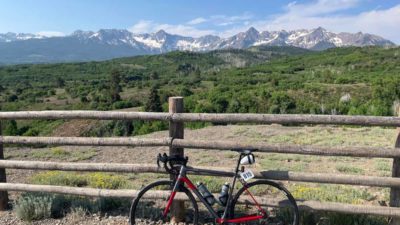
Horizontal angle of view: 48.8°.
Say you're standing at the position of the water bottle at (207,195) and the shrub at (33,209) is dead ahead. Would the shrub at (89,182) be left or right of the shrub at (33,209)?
right

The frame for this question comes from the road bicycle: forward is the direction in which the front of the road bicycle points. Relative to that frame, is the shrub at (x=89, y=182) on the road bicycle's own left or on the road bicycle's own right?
on the road bicycle's own right

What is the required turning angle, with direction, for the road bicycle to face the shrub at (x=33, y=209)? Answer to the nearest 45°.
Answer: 0° — it already faces it

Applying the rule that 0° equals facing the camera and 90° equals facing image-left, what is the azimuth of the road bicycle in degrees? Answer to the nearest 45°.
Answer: approximately 90°
